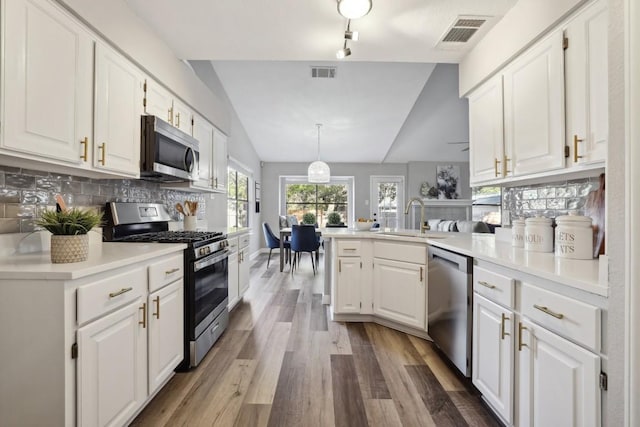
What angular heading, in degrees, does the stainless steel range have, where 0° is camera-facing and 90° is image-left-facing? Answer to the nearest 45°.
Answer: approximately 315°

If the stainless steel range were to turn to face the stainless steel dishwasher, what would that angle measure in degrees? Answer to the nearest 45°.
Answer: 0° — it already faces it

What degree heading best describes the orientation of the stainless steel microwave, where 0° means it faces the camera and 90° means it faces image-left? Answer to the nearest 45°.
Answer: approximately 315°

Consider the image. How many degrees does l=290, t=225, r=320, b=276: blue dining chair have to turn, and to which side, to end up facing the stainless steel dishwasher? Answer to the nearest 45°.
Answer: approximately 180°

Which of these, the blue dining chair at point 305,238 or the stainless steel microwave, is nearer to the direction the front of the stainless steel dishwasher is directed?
the stainless steel microwave

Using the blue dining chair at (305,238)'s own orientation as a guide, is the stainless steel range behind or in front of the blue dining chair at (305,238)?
behind

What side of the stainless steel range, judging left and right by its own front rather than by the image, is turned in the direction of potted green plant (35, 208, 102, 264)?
right

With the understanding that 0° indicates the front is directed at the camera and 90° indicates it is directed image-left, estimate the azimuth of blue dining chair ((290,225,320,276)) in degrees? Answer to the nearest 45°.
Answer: approximately 180°

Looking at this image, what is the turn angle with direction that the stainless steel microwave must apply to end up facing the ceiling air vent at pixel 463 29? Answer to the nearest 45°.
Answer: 0° — it already faces it

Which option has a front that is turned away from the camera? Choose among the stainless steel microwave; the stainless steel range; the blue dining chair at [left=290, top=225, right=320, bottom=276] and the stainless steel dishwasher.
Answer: the blue dining chair

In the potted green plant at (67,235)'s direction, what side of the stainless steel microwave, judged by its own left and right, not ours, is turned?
right

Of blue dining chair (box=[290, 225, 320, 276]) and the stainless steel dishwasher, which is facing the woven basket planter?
the stainless steel dishwasher

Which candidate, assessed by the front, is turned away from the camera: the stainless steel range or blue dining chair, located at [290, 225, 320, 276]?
the blue dining chair

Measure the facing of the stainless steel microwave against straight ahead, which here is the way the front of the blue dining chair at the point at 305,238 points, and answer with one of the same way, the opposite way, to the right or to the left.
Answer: to the right
